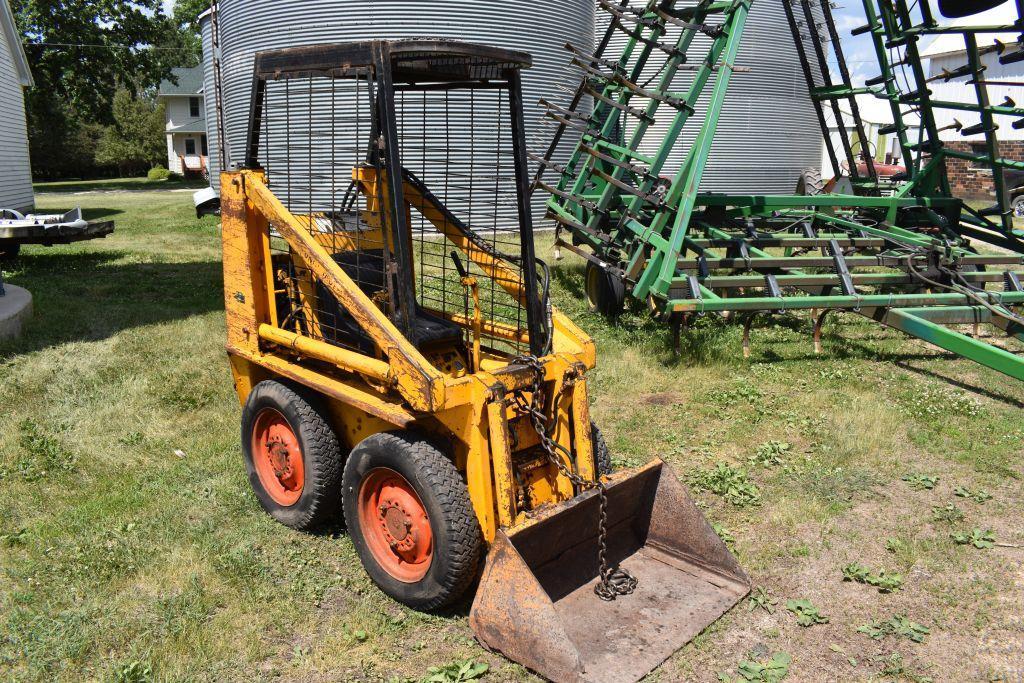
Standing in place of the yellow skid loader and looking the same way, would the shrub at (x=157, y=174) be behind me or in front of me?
behind

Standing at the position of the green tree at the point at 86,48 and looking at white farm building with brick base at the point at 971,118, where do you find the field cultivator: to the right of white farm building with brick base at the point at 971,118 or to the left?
right

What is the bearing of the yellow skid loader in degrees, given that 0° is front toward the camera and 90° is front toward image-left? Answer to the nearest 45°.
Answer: approximately 315°

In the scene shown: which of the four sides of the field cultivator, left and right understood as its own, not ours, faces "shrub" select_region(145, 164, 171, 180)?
back

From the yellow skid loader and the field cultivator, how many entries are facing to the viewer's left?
0

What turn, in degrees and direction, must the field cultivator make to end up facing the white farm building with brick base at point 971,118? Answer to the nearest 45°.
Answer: approximately 135° to its left

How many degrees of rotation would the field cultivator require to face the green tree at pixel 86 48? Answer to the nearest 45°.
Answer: approximately 180°

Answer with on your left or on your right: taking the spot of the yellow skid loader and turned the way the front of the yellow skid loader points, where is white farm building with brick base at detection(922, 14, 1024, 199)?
on your left

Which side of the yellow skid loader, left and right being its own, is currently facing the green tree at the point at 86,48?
back

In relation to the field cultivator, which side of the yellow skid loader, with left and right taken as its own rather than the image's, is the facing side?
left

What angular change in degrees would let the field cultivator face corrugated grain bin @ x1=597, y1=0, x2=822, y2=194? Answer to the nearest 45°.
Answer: approximately 135° to its left

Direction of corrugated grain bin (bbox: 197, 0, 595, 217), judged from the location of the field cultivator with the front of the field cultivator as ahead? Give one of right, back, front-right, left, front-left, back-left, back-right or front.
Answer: back
